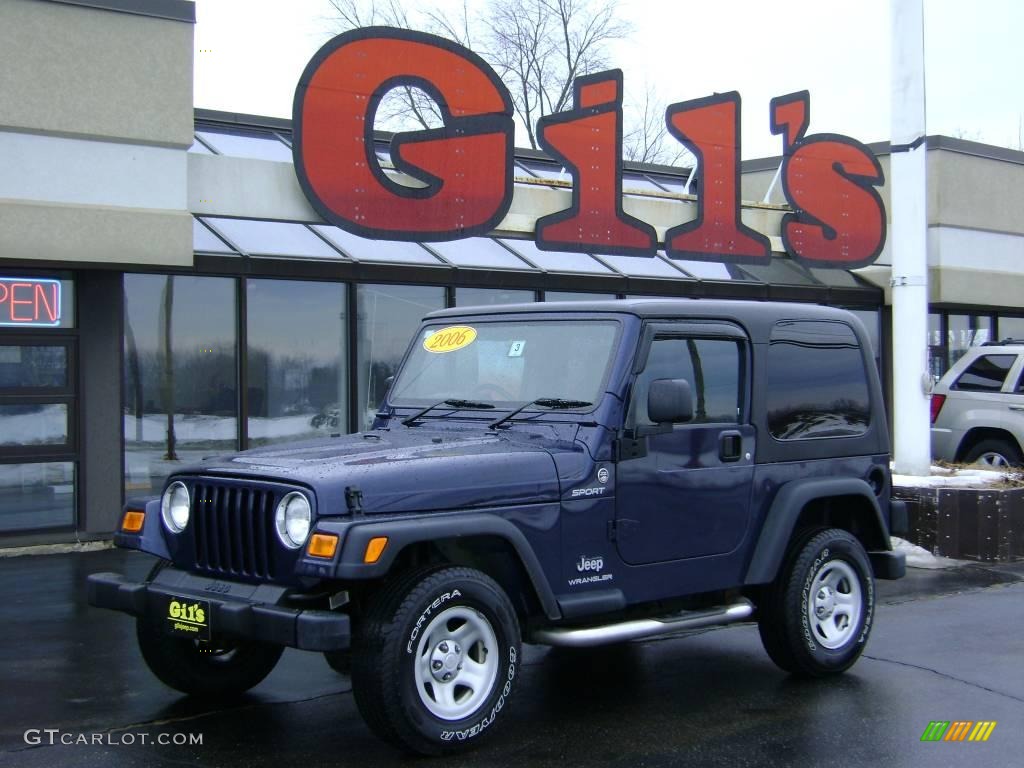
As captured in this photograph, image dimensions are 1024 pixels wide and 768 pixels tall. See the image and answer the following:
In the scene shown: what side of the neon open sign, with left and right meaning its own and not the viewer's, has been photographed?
front

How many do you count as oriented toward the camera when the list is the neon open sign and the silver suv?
1

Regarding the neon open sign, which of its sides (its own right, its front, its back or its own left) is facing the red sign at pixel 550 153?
left

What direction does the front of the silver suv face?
to the viewer's right

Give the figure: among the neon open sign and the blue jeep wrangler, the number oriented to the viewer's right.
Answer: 0

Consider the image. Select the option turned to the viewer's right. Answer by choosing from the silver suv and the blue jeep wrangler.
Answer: the silver suv

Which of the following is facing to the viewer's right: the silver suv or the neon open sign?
the silver suv

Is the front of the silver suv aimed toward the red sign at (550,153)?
no

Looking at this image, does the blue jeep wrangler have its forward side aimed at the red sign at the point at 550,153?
no

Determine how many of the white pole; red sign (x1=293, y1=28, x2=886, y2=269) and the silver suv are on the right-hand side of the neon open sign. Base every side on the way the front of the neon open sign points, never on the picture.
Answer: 0

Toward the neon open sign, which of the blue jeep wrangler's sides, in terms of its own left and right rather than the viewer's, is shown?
right

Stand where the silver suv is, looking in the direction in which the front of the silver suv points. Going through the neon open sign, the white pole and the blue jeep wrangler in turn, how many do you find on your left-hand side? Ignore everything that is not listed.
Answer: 0

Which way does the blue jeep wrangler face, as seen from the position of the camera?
facing the viewer and to the left of the viewer

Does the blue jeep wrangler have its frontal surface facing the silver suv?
no

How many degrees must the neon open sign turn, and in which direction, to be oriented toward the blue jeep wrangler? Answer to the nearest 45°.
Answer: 0° — it already faces it

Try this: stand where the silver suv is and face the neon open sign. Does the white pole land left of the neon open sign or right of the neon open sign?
left
